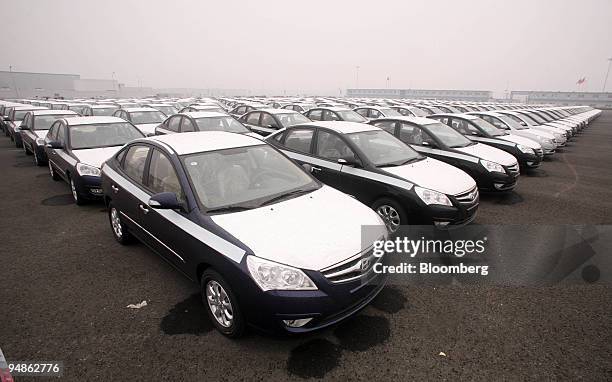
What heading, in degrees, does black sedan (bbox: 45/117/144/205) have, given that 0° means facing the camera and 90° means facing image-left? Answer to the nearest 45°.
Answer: approximately 315°

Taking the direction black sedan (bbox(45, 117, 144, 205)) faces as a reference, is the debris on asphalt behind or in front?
in front
